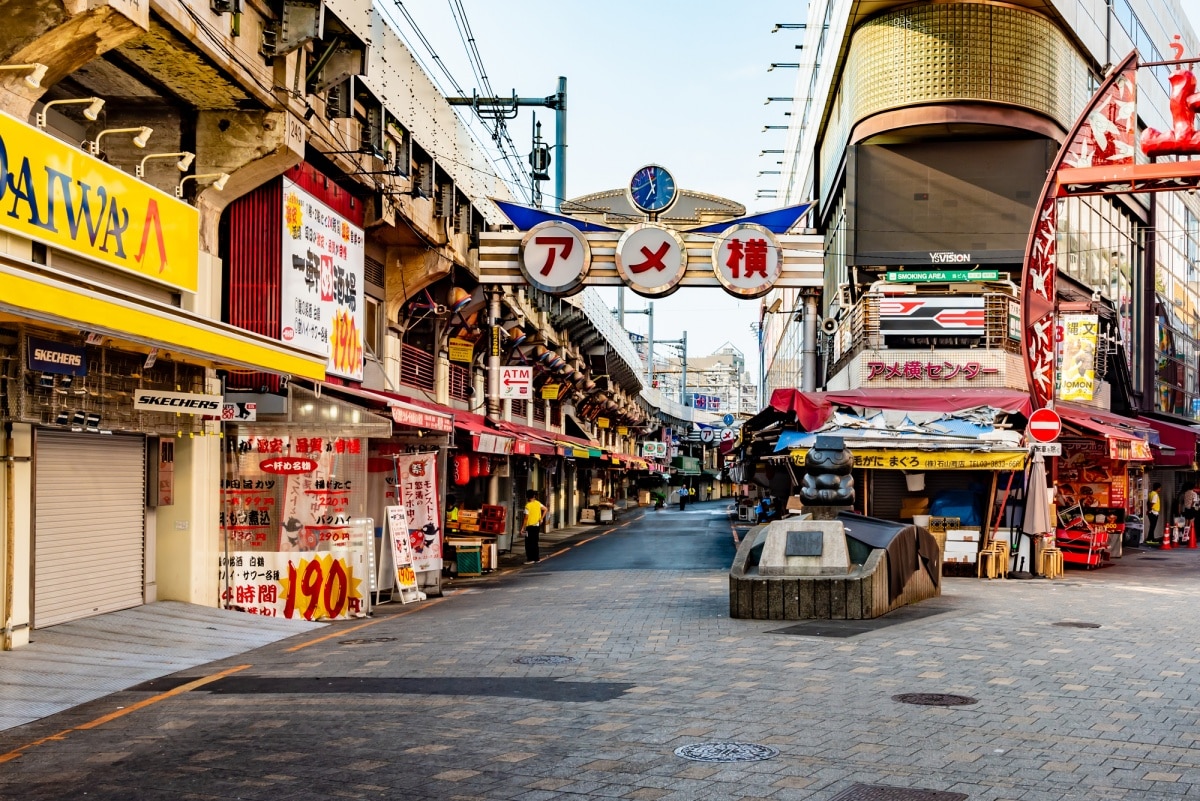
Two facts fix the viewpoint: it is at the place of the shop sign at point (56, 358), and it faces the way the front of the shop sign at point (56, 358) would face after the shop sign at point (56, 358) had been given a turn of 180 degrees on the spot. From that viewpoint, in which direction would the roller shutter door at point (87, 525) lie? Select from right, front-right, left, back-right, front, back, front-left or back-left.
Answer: front-right

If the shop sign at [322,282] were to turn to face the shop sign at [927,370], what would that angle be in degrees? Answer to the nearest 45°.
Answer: approximately 90° to its left

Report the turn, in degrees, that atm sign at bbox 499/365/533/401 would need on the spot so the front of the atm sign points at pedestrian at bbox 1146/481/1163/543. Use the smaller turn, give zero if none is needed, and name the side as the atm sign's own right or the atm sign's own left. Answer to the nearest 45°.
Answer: approximately 90° to the atm sign's own left

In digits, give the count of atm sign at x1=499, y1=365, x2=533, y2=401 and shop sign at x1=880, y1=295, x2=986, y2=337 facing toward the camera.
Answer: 2

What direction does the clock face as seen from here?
toward the camera

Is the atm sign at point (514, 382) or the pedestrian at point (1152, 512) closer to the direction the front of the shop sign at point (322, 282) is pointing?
the pedestrian

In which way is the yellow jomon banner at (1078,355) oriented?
toward the camera

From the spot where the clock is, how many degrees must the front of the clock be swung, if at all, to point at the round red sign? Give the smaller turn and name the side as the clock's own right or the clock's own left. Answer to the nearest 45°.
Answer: approximately 45° to the clock's own left

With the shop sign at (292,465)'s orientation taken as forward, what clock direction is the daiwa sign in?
The daiwa sign is roughly at 1 o'clock from the shop sign.

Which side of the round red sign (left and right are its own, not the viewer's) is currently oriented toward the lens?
front

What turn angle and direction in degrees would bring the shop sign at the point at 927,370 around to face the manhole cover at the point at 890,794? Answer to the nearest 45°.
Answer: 0° — it already faces it

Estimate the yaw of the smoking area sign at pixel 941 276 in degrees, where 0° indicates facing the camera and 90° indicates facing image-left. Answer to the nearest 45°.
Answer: approximately 0°

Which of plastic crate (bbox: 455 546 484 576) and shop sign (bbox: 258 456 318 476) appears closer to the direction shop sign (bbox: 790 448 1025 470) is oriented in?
the shop sign

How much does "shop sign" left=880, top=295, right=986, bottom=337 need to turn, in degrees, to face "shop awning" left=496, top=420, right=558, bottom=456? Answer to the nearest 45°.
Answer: approximately 90° to its right

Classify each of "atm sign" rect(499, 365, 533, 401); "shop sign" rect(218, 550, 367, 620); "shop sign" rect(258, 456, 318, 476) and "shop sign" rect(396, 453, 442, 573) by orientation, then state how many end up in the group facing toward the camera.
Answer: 4

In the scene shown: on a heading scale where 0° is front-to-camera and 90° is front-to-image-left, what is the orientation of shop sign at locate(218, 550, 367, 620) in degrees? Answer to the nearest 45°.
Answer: approximately 0°
